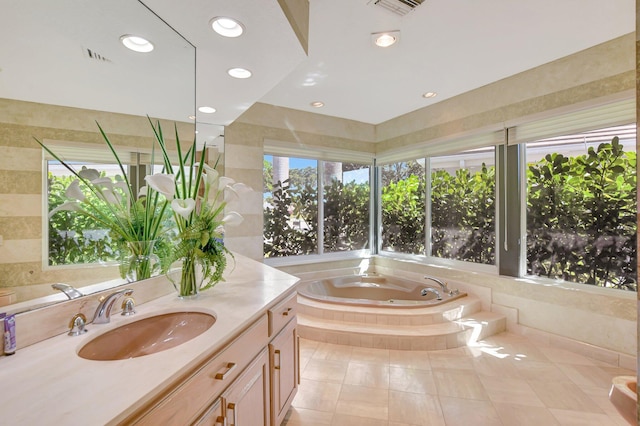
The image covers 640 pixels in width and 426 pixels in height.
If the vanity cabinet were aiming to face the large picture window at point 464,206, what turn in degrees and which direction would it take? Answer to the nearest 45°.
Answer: approximately 90° to its left

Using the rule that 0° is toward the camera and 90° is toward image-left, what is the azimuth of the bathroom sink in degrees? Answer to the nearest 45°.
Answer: approximately 315°

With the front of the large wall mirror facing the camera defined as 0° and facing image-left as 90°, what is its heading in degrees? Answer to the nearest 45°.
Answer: approximately 315°

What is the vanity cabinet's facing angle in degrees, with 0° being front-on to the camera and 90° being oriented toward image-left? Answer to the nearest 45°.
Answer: approximately 315°

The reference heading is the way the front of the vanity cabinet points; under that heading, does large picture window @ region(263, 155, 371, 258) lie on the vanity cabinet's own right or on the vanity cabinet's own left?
on the vanity cabinet's own left

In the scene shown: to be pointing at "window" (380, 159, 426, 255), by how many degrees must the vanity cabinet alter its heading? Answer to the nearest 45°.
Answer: approximately 90° to its left
